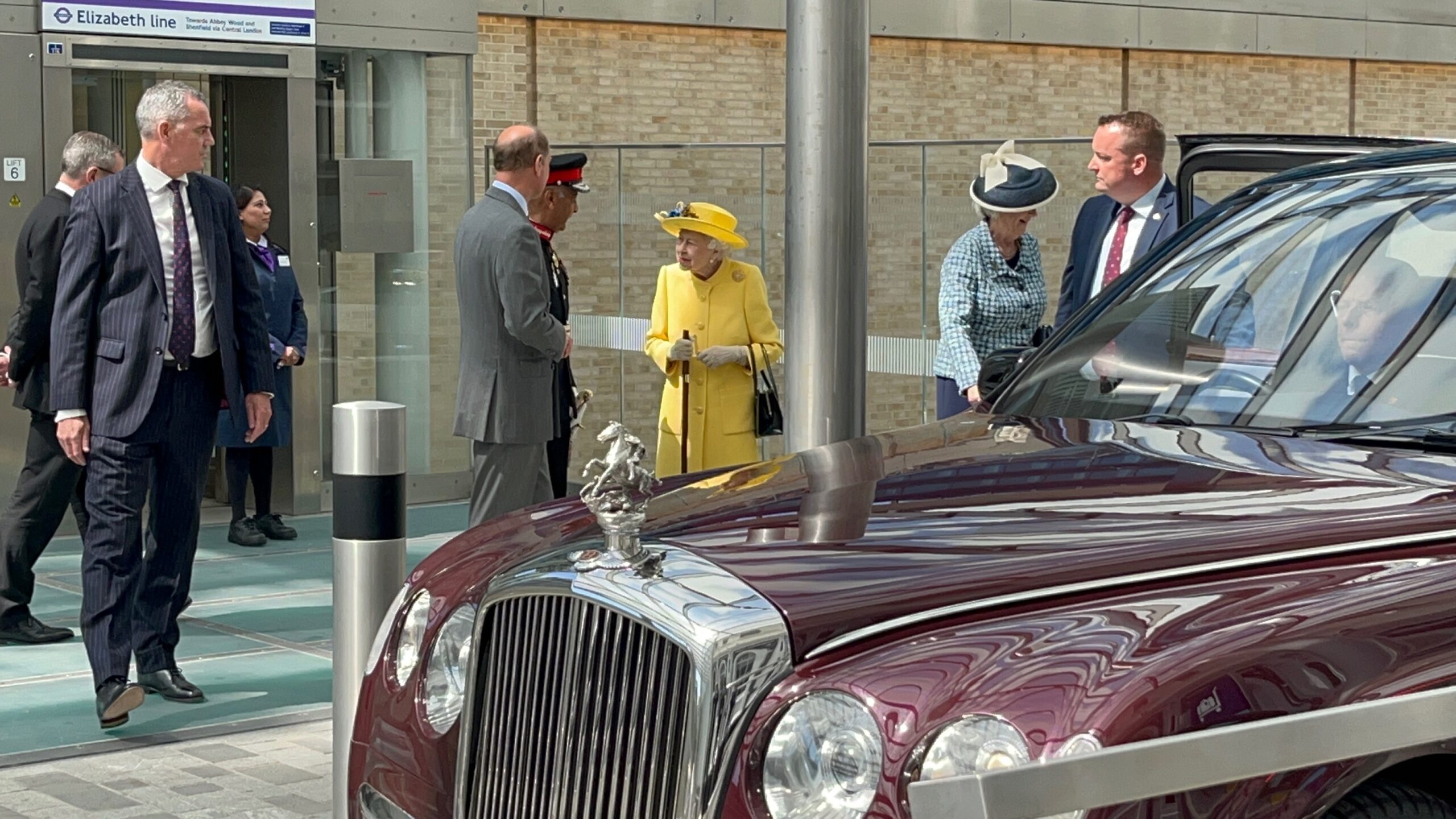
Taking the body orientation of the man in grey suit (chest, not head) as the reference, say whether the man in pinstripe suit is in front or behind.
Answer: behind

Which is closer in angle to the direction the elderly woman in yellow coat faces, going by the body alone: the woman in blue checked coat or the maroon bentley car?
the maroon bentley car

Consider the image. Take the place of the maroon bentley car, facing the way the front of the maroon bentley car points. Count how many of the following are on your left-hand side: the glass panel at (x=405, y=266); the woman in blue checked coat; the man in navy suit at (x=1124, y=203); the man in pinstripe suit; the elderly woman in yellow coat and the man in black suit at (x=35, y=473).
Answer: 0

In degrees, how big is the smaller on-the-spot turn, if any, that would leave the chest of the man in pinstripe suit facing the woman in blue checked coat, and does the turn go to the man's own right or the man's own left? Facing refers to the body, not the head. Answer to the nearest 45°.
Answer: approximately 45° to the man's own left

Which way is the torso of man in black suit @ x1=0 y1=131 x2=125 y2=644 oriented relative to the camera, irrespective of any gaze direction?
to the viewer's right

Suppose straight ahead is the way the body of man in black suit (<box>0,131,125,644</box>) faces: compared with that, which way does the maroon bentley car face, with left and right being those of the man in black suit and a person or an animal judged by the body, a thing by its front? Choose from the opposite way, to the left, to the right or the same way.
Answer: the opposite way

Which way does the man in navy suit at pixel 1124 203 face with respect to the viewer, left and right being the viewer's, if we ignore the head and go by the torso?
facing the viewer and to the left of the viewer

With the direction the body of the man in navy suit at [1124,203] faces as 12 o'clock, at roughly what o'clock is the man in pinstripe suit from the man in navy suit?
The man in pinstripe suit is roughly at 1 o'clock from the man in navy suit.

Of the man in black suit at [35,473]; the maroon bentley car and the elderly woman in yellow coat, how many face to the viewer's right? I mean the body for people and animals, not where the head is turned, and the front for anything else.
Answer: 1

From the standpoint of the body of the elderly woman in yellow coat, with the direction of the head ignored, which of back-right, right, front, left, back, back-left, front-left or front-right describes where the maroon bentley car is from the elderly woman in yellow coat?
front-left

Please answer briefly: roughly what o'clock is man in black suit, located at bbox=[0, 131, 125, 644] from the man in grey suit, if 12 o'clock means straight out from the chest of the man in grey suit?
The man in black suit is roughly at 8 o'clock from the man in grey suit.

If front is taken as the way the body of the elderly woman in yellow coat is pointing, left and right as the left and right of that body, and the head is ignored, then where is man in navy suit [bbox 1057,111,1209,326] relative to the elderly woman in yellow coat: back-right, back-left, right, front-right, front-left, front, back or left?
left

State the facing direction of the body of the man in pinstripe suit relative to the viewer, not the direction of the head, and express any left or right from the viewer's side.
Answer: facing the viewer and to the right of the viewer

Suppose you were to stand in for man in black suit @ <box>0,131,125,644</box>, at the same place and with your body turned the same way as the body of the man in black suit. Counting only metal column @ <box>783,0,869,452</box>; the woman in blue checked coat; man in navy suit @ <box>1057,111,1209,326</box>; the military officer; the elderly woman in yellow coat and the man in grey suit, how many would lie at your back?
0

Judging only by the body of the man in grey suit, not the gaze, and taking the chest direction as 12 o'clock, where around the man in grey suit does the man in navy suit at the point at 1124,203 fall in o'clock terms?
The man in navy suit is roughly at 2 o'clock from the man in grey suit.

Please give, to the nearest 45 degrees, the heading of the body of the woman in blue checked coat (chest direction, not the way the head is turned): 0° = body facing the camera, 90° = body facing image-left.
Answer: approximately 315°
